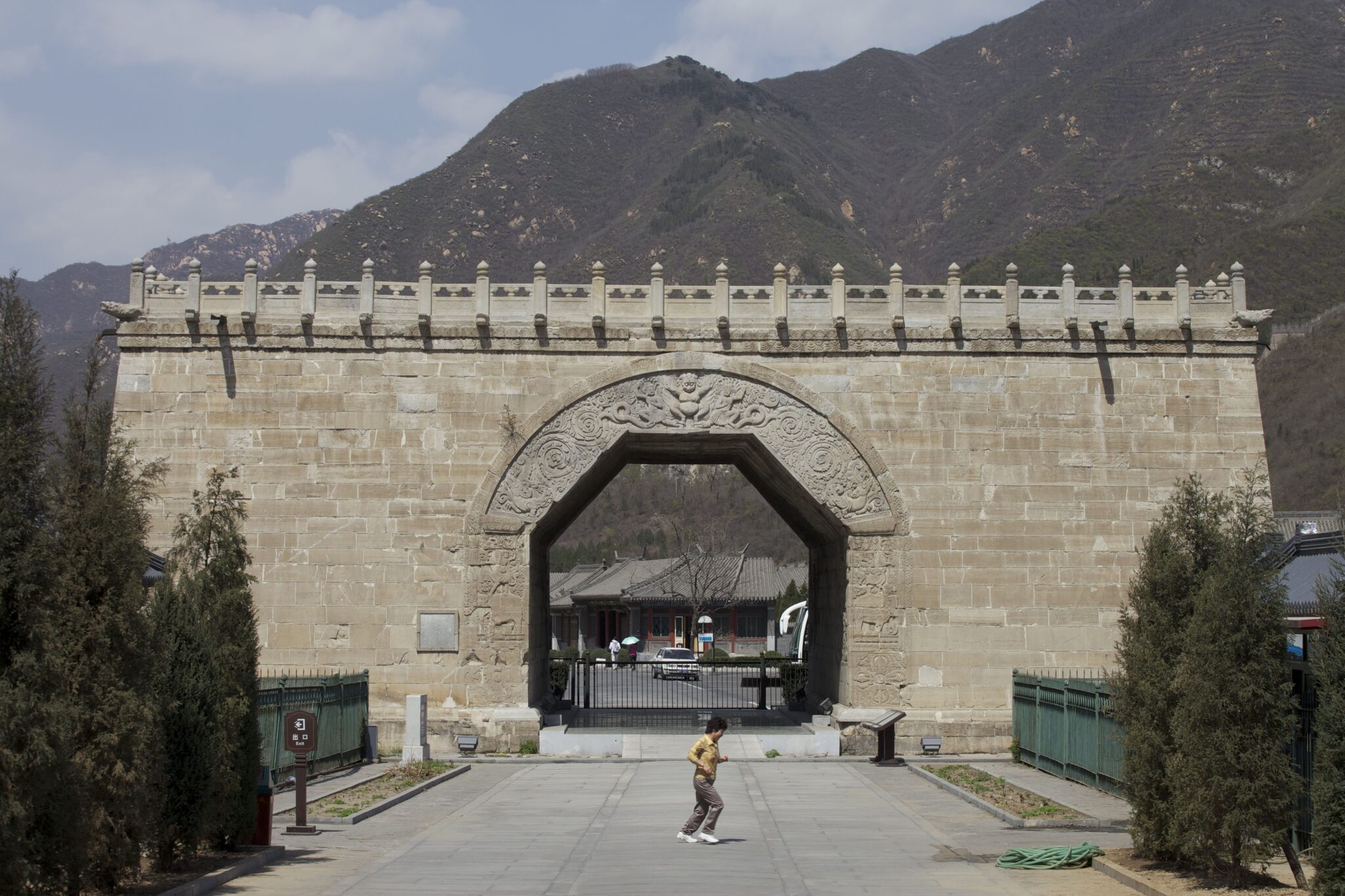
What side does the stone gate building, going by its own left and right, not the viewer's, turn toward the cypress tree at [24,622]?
front

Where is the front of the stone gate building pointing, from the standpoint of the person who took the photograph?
facing the viewer

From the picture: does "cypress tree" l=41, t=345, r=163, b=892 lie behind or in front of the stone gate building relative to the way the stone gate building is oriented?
in front

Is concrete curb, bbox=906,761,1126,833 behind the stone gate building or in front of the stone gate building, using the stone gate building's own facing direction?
in front

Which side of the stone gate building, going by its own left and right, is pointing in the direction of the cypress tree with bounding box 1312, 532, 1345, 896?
front

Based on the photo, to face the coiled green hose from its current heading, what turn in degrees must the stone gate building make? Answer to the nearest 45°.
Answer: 0° — it already faces it

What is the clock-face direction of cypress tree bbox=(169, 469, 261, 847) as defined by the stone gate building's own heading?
The cypress tree is roughly at 1 o'clock from the stone gate building.

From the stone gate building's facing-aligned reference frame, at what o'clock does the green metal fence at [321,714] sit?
The green metal fence is roughly at 2 o'clock from the stone gate building.

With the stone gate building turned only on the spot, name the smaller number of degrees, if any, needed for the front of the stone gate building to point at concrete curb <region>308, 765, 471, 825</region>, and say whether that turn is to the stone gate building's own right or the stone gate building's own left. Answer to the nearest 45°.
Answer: approximately 45° to the stone gate building's own right

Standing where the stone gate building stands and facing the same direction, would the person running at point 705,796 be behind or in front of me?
in front

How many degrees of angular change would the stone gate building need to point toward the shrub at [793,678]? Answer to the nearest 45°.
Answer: approximately 180°
